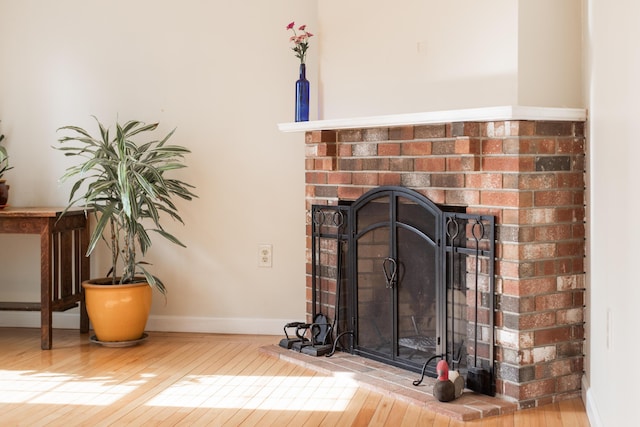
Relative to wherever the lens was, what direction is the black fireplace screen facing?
facing the viewer and to the left of the viewer

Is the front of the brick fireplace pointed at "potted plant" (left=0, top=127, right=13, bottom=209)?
no

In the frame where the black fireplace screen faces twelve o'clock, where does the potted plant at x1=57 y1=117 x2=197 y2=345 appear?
The potted plant is roughly at 2 o'clock from the black fireplace screen.

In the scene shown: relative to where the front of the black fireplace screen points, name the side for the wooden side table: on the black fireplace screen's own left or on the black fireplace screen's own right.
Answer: on the black fireplace screen's own right
